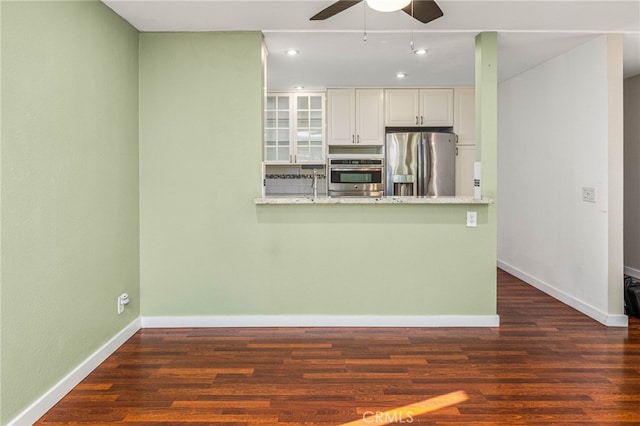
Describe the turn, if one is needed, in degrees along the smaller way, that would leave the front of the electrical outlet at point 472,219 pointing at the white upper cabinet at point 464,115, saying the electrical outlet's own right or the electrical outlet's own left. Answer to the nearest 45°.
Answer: approximately 180°

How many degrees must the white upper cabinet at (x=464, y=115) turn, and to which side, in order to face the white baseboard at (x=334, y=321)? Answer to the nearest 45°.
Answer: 0° — it already faces it

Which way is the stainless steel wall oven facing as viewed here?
toward the camera

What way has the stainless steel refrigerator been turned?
toward the camera

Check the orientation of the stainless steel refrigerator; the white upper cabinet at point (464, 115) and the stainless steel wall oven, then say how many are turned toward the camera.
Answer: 3

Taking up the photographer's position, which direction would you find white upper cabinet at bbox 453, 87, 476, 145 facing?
facing the viewer

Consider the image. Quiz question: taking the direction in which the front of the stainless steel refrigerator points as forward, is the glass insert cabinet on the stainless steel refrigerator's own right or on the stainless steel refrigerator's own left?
on the stainless steel refrigerator's own right

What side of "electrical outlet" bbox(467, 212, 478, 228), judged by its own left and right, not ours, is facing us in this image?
front

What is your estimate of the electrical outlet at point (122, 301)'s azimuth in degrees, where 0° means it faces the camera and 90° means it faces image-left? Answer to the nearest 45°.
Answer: approximately 315°
